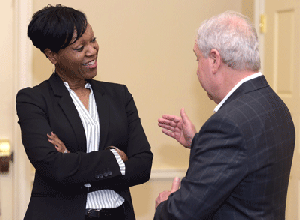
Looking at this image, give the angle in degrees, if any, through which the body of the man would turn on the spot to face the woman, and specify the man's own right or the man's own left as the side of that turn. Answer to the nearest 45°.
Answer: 0° — they already face them

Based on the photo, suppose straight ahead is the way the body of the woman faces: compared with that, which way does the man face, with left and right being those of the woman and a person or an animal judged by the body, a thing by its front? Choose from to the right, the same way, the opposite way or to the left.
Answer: the opposite way

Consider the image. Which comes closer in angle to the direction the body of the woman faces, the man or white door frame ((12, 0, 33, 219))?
the man

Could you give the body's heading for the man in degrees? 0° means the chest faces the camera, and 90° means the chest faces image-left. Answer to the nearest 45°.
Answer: approximately 135°

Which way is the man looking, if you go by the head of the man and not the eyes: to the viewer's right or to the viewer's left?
to the viewer's left

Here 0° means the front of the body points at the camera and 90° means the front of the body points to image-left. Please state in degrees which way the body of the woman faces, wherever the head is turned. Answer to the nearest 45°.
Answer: approximately 315°

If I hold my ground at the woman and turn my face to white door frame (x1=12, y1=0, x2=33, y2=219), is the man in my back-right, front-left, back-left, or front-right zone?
back-right
